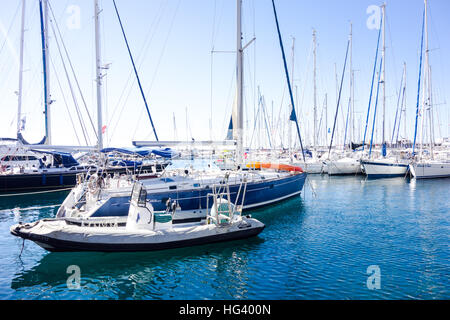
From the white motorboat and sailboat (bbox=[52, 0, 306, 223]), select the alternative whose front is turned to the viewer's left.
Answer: the white motorboat

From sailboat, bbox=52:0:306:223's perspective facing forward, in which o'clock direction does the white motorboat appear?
The white motorboat is roughly at 5 o'clock from the sailboat.

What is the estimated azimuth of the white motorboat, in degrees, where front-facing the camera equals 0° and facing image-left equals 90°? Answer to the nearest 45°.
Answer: approximately 90°

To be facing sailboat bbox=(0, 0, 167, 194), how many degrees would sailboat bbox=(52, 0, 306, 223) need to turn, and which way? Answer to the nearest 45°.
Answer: approximately 90° to its left

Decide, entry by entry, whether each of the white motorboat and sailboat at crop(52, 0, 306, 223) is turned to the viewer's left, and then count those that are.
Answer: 1

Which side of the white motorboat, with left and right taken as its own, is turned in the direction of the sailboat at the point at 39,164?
right

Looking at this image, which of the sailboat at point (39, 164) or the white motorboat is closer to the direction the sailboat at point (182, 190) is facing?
the sailboat
